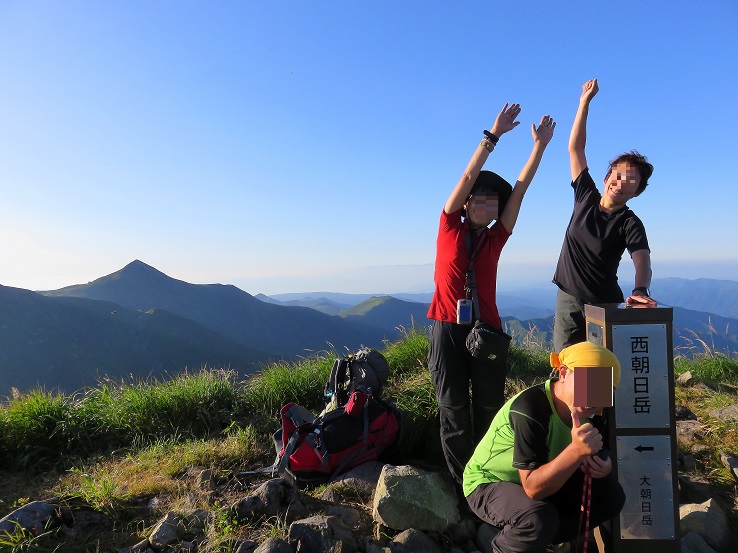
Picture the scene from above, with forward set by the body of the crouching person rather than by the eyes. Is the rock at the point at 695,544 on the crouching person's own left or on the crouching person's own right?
on the crouching person's own left

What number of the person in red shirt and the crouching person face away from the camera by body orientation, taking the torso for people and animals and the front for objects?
0

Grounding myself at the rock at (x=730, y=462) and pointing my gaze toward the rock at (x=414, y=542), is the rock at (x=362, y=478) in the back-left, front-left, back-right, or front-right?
front-right

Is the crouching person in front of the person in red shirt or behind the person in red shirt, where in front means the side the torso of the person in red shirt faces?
in front

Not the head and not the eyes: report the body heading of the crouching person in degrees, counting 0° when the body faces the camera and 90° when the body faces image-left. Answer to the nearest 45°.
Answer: approximately 315°

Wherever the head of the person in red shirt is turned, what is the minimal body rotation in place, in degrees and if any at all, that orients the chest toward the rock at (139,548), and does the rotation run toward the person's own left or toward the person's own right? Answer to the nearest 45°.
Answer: approximately 45° to the person's own right

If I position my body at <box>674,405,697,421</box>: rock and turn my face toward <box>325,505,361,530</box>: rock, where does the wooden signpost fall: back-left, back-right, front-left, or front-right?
front-left

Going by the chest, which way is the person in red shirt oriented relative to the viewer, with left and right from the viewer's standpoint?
facing the viewer

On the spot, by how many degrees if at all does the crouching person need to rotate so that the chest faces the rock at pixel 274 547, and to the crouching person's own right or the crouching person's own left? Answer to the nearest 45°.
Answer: approximately 135° to the crouching person's own right
